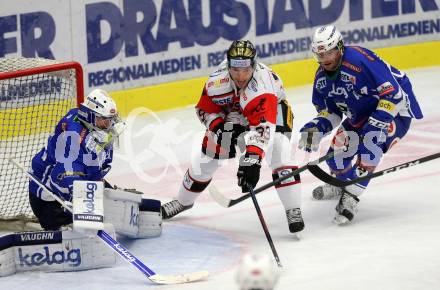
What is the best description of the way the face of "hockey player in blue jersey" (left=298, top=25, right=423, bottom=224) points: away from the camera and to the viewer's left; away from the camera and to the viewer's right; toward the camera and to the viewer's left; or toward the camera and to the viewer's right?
toward the camera and to the viewer's left

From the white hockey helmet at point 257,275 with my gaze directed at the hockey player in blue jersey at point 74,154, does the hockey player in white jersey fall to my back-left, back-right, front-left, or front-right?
front-right

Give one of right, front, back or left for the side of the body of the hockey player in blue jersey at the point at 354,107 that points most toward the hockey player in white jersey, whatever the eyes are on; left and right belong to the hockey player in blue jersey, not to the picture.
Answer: front

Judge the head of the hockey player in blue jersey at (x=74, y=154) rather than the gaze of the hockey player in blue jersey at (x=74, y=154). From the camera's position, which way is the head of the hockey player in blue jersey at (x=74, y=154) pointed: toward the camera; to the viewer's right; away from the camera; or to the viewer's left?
to the viewer's right

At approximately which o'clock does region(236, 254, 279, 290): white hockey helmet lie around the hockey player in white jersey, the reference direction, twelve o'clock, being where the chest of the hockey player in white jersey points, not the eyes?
The white hockey helmet is roughly at 12 o'clock from the hockey player in white jersey.

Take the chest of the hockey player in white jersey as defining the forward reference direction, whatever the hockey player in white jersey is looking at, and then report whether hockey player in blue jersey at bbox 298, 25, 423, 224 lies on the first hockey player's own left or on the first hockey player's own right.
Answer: on the first hockey player's own left

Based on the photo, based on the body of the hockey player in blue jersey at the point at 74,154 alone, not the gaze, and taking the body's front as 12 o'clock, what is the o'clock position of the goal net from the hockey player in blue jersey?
The goal net is roughly at 7 o'clock from the hockey player in blue jersey.

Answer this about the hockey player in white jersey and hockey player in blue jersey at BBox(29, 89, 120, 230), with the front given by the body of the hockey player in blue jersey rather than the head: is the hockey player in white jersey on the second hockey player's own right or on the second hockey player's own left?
on the second hockey player's own left

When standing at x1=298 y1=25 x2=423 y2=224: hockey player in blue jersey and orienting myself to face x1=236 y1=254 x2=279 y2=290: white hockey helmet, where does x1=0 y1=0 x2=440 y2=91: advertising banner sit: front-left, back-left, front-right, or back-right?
back-right

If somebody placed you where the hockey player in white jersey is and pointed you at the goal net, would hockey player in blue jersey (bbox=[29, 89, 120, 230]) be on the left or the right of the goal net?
left

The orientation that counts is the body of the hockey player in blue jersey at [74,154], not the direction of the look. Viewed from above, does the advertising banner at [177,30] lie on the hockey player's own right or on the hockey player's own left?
on the hockey player's own left

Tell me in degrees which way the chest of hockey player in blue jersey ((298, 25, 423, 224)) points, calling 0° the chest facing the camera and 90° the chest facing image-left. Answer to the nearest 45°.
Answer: approximately 45°

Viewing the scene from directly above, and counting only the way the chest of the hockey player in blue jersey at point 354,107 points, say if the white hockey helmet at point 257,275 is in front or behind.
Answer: in front

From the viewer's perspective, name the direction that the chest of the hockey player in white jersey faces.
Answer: toward the camera

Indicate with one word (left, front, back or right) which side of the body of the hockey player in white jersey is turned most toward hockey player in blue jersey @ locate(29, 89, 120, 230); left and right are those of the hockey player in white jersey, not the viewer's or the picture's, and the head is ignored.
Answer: right
